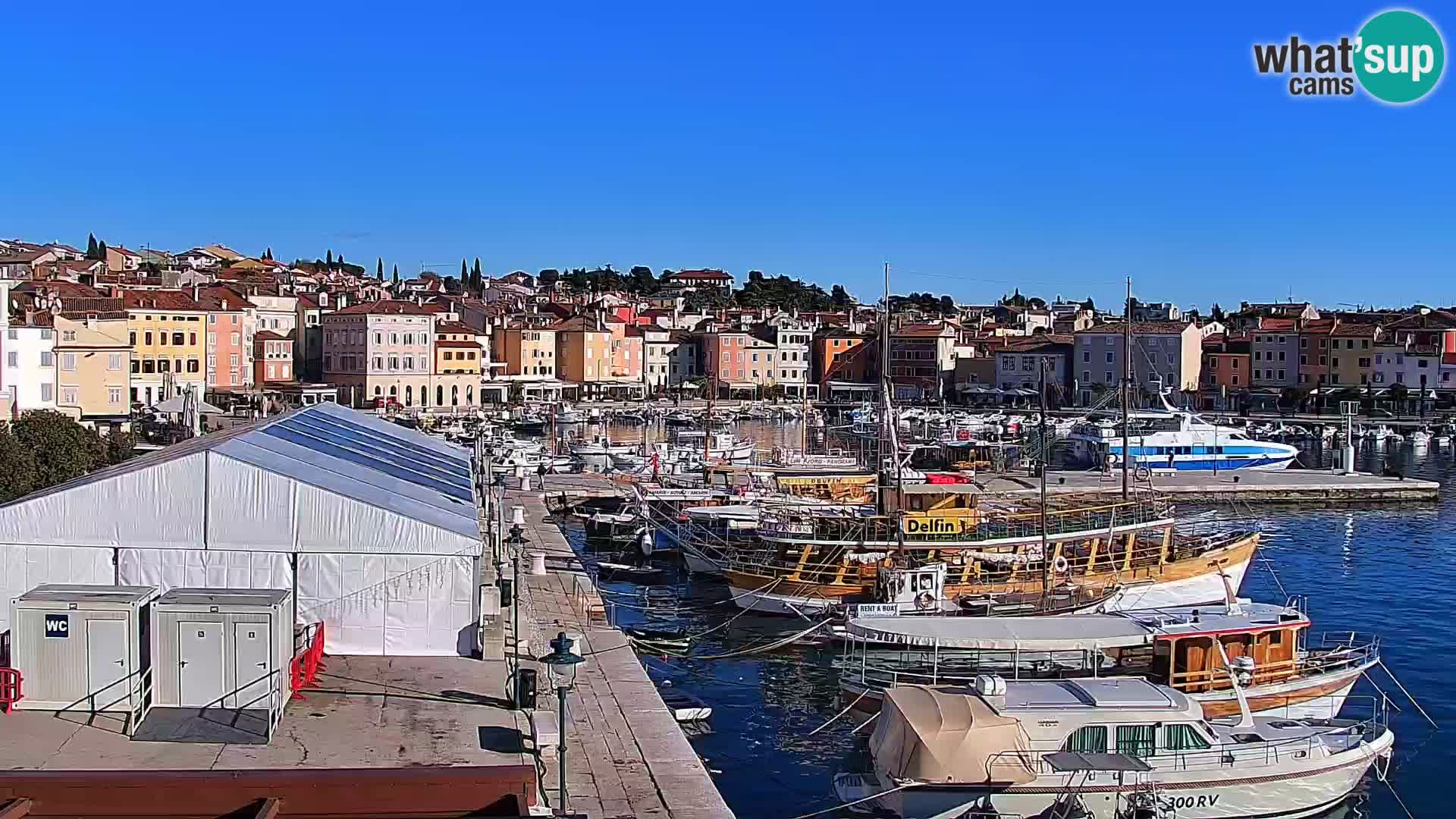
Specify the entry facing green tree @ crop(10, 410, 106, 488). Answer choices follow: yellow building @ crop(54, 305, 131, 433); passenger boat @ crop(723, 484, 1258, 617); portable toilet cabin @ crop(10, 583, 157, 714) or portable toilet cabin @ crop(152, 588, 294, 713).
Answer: the yellow building

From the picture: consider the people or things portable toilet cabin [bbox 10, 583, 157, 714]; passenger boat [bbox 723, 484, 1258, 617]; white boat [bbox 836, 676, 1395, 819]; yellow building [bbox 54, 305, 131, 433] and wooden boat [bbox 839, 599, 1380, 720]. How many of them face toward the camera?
2

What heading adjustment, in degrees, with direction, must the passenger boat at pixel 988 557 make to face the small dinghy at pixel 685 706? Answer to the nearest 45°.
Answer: approximately 135° to its right

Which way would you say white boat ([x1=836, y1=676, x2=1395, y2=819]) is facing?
to the viewer's right

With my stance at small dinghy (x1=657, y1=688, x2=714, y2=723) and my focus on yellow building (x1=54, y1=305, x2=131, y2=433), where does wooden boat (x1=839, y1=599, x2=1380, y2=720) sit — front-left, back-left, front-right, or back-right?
back-right

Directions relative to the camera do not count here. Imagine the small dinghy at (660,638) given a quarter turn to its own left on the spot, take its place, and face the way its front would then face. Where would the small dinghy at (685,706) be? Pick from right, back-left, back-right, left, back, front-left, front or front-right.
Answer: front

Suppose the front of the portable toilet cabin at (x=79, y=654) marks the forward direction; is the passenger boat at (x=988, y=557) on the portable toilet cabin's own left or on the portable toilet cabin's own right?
on the portable toilet cabin's own left

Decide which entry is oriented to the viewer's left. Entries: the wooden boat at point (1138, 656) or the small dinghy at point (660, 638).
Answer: the small dinghy

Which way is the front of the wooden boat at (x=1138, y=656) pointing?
to the viewer's right

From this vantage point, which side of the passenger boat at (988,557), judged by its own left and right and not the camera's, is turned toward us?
right

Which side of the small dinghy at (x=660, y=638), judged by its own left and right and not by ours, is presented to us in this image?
left

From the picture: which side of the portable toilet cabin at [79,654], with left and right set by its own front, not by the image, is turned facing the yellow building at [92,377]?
back

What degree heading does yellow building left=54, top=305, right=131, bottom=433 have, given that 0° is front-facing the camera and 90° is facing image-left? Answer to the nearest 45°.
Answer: approximately 0°
